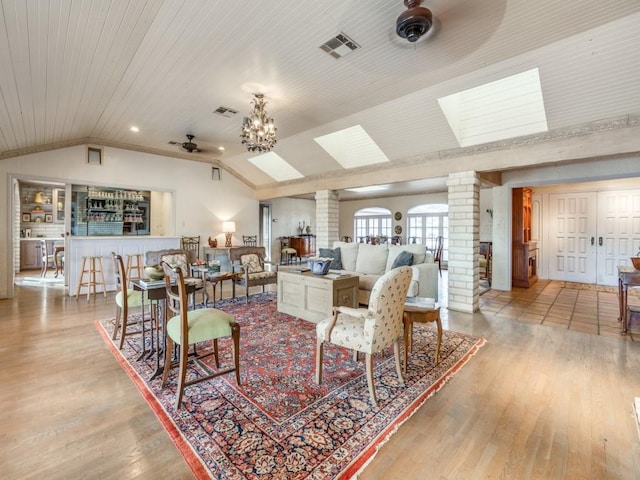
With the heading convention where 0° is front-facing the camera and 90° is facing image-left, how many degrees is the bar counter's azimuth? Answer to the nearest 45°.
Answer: approximately 0°

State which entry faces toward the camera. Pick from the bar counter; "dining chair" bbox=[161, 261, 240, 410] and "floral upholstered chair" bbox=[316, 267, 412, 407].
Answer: the bar counter

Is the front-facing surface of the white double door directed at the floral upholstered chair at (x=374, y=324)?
yes

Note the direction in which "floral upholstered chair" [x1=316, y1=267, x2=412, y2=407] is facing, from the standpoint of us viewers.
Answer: facing away from the viewer and to the left of the viewer

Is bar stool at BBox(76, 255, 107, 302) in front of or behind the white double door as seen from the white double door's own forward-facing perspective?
in front

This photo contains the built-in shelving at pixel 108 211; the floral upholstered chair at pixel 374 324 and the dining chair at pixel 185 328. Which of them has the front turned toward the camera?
the built-in shelving

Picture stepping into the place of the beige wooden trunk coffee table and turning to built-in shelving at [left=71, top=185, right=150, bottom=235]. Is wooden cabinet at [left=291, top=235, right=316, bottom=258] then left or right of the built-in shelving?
right

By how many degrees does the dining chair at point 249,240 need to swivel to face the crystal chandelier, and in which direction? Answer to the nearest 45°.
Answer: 0° — it already faces it

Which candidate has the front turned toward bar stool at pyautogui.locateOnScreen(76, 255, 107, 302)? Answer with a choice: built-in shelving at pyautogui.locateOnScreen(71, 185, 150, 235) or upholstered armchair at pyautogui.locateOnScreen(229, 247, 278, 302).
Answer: the built-in shelving
